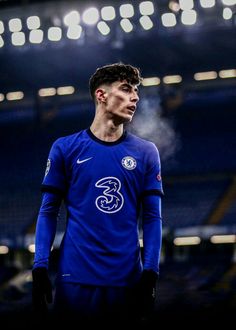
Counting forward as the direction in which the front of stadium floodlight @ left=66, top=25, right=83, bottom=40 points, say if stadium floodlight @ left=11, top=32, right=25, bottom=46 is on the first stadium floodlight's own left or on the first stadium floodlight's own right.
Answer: on the first stadium floodlight's own right

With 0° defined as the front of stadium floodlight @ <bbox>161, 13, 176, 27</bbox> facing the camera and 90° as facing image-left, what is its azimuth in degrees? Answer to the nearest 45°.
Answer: approximately 0°

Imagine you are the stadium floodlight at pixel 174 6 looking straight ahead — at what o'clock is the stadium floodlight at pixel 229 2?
the stadium floodlight at pixel 229 2 is roughly at 9 o'clock from the stadium floodlight at pixel 174 6.

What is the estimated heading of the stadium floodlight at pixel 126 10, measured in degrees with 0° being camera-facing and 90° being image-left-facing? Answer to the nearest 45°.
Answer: approximately 0°
